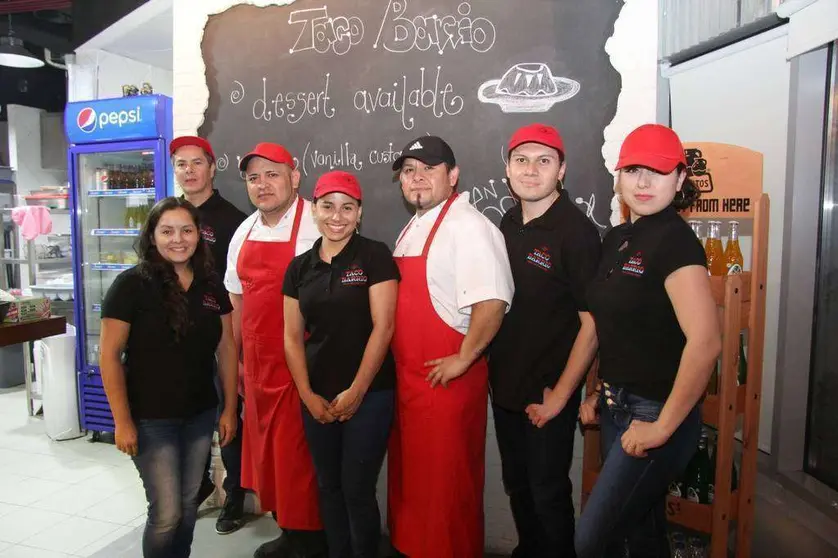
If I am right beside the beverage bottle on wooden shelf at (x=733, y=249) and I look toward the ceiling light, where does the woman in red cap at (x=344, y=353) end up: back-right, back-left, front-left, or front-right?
front-left

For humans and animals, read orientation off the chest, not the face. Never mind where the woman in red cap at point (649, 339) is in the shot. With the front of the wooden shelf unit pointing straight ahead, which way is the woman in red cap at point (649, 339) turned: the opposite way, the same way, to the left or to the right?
the same way

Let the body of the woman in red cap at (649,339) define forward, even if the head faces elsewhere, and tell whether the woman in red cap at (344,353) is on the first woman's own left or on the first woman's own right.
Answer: on the first woman's own right

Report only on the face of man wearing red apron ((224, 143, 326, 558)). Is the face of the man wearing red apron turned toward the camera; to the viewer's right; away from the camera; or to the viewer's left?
toward the camera

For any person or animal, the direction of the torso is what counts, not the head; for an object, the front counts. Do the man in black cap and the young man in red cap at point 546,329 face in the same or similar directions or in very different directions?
same or similar directions

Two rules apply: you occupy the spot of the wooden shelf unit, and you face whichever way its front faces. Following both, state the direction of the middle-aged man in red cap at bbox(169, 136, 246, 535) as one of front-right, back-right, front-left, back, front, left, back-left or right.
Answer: front-right

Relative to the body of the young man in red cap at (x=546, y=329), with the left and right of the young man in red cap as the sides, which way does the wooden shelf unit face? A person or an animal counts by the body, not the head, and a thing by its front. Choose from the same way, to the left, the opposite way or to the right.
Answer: the same way

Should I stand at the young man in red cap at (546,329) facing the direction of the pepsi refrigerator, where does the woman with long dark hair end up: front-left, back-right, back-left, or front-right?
front-left

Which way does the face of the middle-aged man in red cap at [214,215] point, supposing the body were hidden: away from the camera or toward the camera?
toward the camera

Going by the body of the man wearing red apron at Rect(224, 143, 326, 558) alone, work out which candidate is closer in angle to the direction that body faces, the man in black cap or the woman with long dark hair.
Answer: the woman with long dark hair

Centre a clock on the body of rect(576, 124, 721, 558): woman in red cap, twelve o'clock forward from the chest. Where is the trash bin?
The trash bin is roughly at 2 o'clock from the woman in red cap.

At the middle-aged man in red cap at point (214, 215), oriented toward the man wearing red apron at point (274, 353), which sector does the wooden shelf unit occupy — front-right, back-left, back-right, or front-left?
front-left

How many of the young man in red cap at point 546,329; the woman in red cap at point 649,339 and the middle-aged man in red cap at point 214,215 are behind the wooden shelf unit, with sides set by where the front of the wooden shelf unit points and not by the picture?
0

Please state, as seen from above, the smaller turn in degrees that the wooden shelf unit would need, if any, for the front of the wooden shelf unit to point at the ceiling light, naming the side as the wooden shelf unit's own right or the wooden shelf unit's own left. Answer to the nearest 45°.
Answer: approximately 45° to the wooden shelf unit's own right

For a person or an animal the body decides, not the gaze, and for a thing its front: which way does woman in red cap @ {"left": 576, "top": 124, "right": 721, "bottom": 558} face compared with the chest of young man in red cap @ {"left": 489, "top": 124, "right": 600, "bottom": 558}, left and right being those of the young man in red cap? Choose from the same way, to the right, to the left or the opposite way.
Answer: the same way

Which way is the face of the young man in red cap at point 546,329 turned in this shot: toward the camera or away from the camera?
toward the camera
